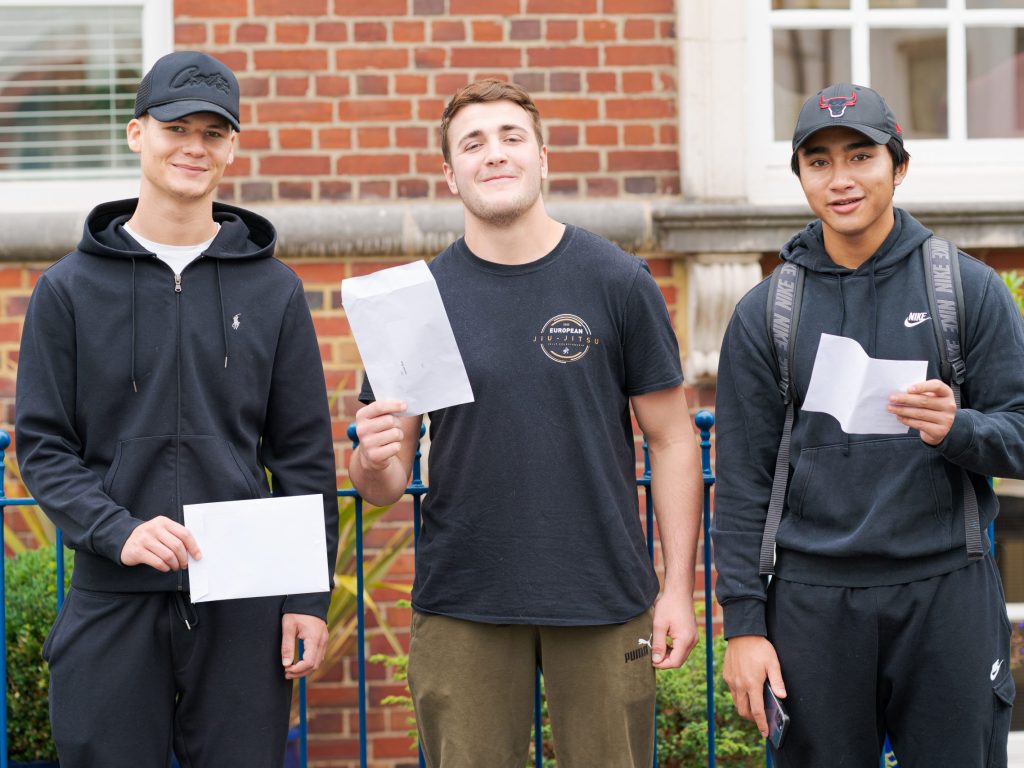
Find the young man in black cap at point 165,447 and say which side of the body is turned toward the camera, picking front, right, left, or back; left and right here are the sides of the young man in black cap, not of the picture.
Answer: front

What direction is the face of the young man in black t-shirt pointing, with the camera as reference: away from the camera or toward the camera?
toward the camera

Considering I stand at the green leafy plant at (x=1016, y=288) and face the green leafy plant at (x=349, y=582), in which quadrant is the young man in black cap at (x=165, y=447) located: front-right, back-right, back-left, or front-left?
front-left

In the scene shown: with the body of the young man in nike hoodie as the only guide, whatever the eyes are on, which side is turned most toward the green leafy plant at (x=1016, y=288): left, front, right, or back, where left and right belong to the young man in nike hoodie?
back

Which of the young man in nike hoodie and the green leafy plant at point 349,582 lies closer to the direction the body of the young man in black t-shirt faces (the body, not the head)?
the young man in nike hoodie

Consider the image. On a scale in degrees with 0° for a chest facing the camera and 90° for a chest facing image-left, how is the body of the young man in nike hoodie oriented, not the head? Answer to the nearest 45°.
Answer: approximately 0°

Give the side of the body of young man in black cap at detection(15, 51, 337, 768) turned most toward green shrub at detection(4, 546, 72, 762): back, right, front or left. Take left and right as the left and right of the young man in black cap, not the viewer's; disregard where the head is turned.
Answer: back

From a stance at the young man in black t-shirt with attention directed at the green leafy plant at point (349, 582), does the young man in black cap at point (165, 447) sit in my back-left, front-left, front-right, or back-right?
front-left

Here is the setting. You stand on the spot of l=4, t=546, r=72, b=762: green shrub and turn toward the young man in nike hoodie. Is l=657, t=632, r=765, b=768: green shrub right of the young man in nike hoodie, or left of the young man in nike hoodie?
left

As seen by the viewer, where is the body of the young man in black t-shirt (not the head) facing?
toward the camera

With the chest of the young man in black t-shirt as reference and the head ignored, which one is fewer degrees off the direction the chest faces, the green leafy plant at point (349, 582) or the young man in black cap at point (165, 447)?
the young man in black cap

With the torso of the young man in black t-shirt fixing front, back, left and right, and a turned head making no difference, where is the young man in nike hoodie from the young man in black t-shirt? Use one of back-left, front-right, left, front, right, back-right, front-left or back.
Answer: left

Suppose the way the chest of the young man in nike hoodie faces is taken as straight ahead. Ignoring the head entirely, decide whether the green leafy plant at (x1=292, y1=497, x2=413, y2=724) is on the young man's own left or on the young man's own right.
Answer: on the young man's own right

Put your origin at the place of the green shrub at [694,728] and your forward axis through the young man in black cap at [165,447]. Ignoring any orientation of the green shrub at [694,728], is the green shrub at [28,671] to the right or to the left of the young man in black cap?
right

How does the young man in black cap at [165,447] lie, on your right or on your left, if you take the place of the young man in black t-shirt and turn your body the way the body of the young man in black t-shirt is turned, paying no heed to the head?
on your right
